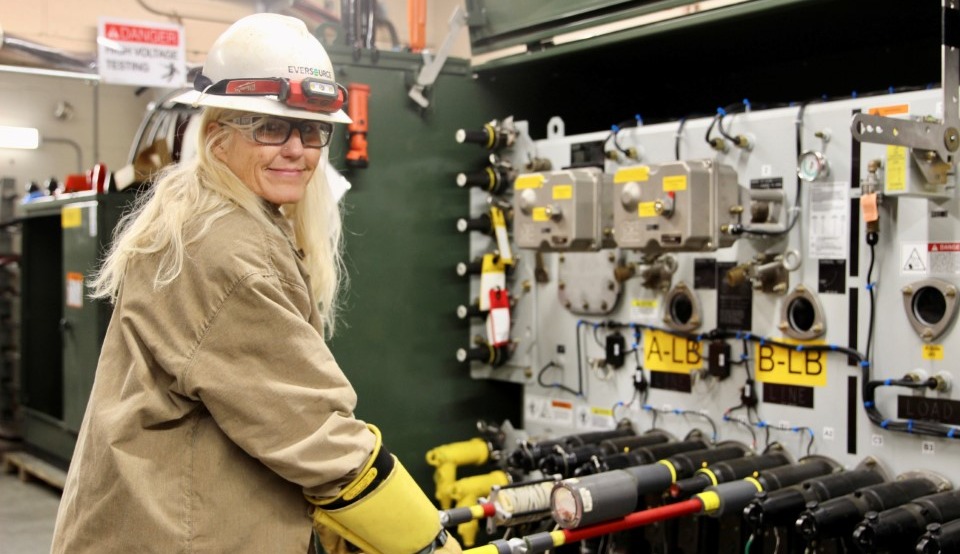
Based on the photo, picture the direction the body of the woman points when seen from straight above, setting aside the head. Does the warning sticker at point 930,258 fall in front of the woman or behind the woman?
in front

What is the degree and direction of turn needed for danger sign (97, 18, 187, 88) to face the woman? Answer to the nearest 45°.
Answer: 0° — it already faces them

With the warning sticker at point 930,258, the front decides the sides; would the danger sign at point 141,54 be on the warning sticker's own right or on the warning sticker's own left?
on the warning sticker's own right

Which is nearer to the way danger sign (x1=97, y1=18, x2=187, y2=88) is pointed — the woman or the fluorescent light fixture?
the woman

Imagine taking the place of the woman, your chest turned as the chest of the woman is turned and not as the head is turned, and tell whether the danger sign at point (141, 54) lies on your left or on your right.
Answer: on your left

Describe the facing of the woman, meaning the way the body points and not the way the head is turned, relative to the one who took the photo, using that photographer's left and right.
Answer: facing to the right of the viewer

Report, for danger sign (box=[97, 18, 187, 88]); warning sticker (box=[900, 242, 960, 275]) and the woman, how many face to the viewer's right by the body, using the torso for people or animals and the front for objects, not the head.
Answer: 1

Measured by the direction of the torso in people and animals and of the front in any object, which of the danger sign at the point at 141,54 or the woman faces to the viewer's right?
the woman

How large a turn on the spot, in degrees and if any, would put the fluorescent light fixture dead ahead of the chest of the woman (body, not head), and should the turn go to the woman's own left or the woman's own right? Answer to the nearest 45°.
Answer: approximately 90° to the woman's own left

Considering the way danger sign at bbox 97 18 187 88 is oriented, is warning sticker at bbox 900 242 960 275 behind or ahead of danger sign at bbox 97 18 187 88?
ahead

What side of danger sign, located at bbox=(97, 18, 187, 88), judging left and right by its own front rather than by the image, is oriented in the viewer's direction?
front

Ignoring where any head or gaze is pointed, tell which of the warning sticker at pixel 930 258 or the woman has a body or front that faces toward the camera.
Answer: the warning sticker

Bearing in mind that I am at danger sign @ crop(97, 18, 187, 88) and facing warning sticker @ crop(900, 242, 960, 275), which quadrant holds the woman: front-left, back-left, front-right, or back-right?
front-right
